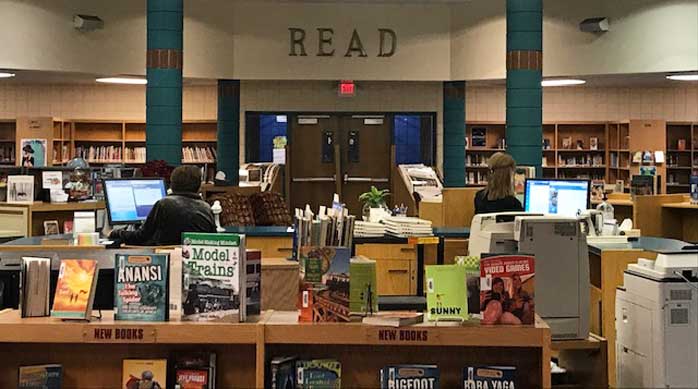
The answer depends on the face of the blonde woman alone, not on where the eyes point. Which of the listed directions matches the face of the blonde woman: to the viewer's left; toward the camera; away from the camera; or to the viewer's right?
away from the camera

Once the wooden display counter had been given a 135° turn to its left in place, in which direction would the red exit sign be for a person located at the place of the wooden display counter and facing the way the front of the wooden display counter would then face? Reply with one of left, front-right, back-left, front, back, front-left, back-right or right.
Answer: front-left

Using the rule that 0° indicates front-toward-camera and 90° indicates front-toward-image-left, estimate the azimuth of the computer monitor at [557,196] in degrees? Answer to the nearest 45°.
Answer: approximately 0°

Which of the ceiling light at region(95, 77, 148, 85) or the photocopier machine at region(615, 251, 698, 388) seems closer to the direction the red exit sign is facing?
the photocopier machine

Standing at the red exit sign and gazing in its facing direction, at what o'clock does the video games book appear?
The video games book is roughly at 12 o'clock from the red exit sign.

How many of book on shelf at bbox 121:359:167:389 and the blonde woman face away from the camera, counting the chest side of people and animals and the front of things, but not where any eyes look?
1
